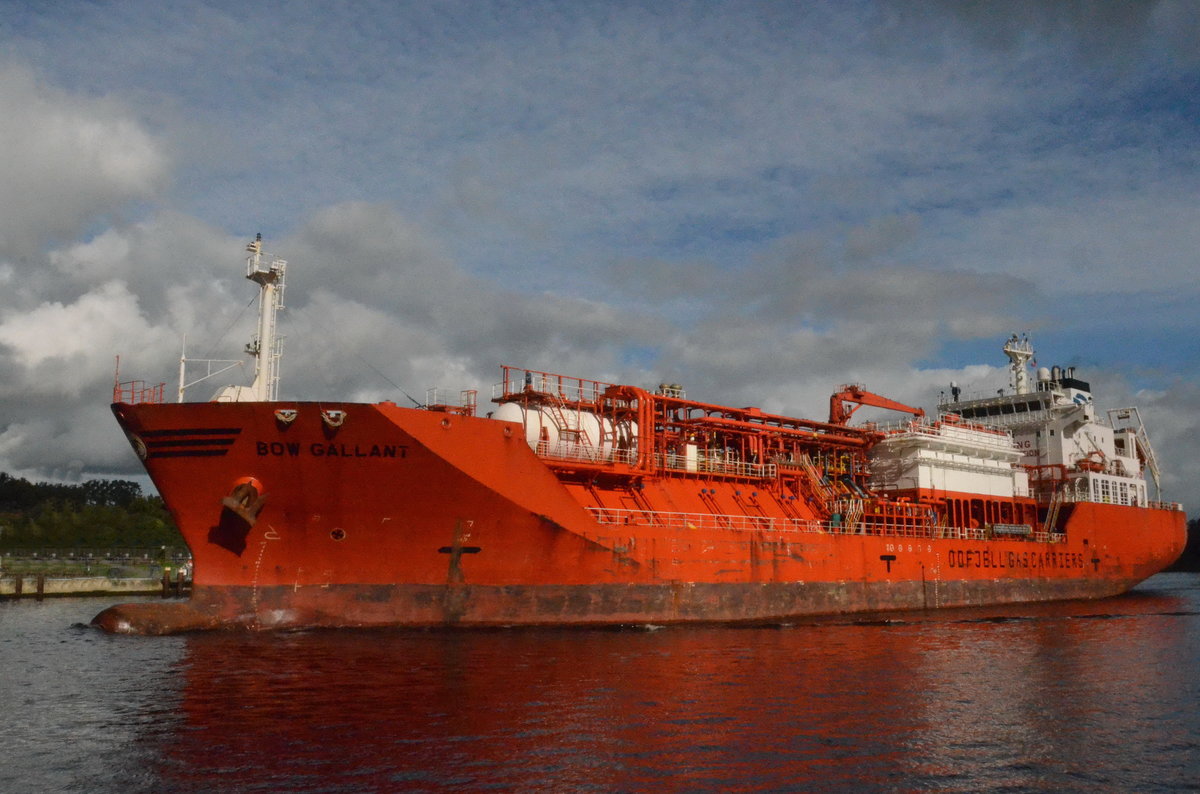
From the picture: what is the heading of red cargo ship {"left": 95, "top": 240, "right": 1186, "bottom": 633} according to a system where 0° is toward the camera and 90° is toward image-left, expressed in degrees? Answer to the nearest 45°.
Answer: approximately 45°
